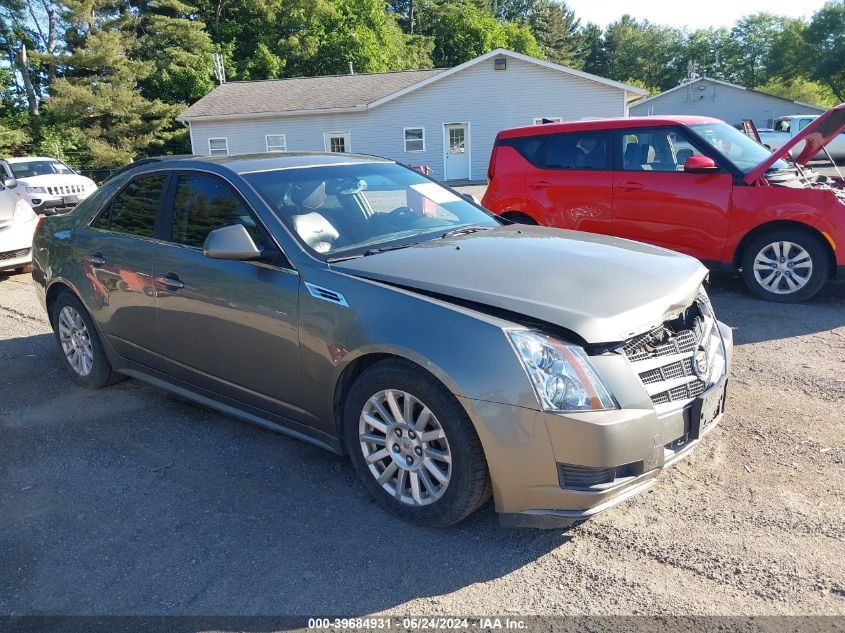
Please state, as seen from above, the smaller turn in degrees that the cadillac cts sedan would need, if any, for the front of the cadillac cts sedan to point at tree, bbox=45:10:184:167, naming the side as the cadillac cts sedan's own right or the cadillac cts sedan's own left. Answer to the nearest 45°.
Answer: approximately 135° to the cadillac cts sedan's own left

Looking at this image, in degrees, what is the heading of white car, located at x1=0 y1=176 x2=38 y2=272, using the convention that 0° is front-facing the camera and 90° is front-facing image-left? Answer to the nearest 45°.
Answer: approximately 315°

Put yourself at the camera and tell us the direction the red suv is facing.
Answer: facing to the right of the viewer

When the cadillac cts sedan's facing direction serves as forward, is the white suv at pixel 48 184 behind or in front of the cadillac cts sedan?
behind

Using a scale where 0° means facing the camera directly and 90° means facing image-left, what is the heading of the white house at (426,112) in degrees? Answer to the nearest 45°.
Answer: approximately 0°

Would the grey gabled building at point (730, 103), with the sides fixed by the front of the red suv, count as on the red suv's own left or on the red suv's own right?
on the red suv's own left

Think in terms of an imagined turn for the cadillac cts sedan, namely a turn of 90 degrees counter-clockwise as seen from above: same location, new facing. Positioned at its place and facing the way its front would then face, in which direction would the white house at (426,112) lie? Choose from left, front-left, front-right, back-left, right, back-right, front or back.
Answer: front-left

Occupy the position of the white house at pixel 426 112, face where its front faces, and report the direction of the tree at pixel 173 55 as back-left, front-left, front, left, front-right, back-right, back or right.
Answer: back-right

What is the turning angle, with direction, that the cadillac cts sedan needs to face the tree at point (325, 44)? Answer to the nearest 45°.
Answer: approximately 135° to its left

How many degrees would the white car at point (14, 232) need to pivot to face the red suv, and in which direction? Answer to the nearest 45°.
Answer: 0° — it already faces it
